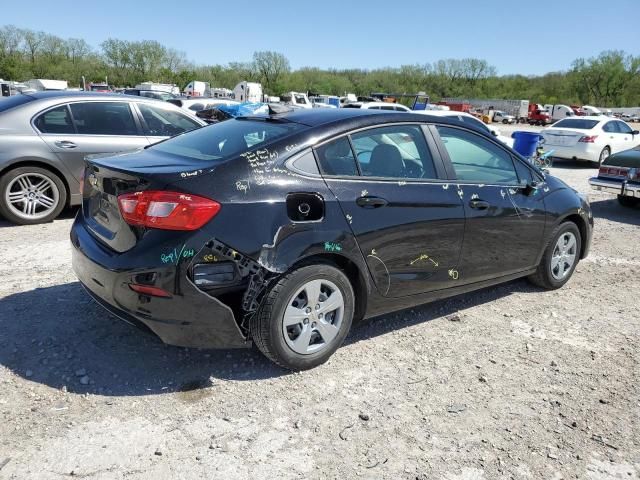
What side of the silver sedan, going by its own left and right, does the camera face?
right

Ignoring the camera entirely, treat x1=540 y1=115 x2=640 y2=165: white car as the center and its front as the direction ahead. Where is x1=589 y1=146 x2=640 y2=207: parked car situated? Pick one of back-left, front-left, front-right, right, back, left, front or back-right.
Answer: back-right

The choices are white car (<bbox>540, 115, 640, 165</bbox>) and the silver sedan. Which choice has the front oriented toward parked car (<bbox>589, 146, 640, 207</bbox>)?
the silver sedan

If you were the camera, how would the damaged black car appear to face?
facing away from the viewer and to the right of the viewer

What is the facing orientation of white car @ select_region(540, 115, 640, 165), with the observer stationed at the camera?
facing away from the viewer and to the right of the viewer

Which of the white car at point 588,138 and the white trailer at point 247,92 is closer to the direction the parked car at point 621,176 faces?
the white car

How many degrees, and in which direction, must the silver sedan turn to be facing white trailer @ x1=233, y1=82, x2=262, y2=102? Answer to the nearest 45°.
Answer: approximately 90° to its left

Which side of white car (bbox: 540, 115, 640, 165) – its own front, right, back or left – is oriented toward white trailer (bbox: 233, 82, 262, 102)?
left

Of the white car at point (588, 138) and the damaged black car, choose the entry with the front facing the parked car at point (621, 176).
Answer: the damaged black car
